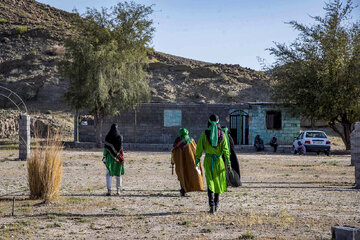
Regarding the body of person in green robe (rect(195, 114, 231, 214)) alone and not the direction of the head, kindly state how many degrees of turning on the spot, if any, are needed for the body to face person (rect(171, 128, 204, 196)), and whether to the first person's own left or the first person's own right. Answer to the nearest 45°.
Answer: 0° — they already face them

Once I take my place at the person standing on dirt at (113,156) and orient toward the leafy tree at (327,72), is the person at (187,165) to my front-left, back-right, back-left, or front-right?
front-right

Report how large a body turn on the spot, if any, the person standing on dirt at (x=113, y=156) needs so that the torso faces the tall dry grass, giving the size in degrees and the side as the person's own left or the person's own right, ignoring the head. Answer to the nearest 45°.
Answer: approximately 135° to the person's own left

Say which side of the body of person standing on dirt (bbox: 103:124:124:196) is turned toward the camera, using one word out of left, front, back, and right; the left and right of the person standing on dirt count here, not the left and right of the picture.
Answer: back

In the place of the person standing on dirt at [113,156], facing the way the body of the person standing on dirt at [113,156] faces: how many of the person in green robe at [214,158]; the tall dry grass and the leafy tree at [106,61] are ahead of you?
1

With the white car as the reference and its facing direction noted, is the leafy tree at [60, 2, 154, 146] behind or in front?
in front

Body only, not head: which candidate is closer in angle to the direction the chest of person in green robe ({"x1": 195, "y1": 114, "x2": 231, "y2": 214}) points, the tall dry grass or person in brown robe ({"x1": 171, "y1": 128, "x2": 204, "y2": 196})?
the person in brown robe

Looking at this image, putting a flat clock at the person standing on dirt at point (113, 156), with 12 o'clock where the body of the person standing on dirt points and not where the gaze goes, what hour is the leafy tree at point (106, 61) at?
The leafy tree is roughly at 12 o'clock from the person standing on dirt.

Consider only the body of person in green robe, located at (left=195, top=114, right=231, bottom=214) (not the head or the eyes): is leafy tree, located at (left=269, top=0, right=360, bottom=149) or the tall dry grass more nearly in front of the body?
the leafy tree

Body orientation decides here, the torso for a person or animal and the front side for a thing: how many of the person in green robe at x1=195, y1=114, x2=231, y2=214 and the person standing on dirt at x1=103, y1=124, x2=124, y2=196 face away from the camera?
2

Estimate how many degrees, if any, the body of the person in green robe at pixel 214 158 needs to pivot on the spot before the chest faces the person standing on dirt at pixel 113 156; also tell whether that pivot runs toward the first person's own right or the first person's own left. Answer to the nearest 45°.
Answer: approximately 45° to the first person's own left

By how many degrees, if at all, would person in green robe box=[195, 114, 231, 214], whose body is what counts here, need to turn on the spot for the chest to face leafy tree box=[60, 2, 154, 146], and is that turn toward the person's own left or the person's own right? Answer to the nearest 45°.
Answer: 0° — they already face it

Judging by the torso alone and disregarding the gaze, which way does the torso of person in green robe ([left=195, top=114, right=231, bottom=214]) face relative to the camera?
away from the camera

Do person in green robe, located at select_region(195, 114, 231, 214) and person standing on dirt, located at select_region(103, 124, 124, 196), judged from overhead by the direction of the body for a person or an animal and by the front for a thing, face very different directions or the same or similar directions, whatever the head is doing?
same or similar directions

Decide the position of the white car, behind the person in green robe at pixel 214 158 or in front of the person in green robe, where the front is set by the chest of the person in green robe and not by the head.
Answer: in front

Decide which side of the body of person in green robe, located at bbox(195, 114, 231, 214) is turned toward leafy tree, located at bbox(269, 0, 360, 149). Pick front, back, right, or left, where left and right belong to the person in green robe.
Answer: front

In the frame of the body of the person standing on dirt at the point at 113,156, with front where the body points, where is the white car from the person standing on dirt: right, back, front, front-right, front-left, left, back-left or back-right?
front-right
